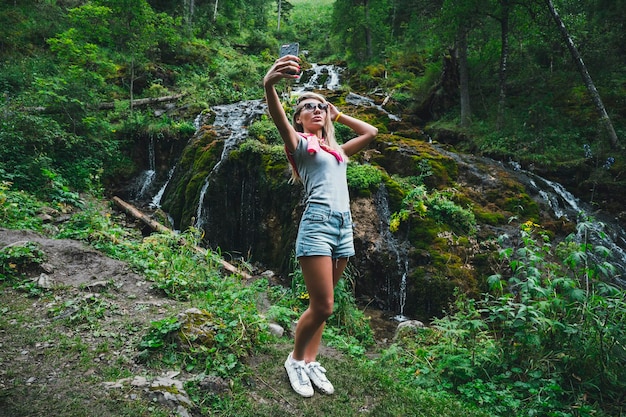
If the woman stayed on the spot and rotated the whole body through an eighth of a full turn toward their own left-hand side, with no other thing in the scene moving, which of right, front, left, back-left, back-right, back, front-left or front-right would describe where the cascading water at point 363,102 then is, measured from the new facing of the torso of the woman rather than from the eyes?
left

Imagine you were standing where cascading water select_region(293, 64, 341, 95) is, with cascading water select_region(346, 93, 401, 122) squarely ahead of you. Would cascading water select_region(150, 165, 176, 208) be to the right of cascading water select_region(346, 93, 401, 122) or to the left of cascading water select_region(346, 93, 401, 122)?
right

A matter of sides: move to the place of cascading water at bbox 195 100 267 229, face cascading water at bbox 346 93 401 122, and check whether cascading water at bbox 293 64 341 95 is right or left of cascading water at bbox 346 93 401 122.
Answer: left

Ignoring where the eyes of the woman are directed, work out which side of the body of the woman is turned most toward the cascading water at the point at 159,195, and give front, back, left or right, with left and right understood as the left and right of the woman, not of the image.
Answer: back

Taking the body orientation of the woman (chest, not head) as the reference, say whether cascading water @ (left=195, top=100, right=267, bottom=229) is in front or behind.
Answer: behind

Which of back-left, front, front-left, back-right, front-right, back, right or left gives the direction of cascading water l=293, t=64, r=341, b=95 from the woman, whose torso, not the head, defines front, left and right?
back-left

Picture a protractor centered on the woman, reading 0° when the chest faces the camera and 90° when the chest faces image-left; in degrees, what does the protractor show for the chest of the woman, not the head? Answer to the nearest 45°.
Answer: approximately 315°

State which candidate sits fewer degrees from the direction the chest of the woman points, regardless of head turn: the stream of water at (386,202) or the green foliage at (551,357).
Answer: the green foliage

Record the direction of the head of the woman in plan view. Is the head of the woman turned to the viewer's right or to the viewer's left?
to the viewer's left

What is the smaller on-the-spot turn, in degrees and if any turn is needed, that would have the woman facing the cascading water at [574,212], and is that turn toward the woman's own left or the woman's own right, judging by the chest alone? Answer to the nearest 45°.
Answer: approximately 90° to the woman's own left

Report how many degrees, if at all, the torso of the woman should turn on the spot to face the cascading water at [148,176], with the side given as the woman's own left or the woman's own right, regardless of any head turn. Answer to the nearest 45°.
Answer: approximately 180°
